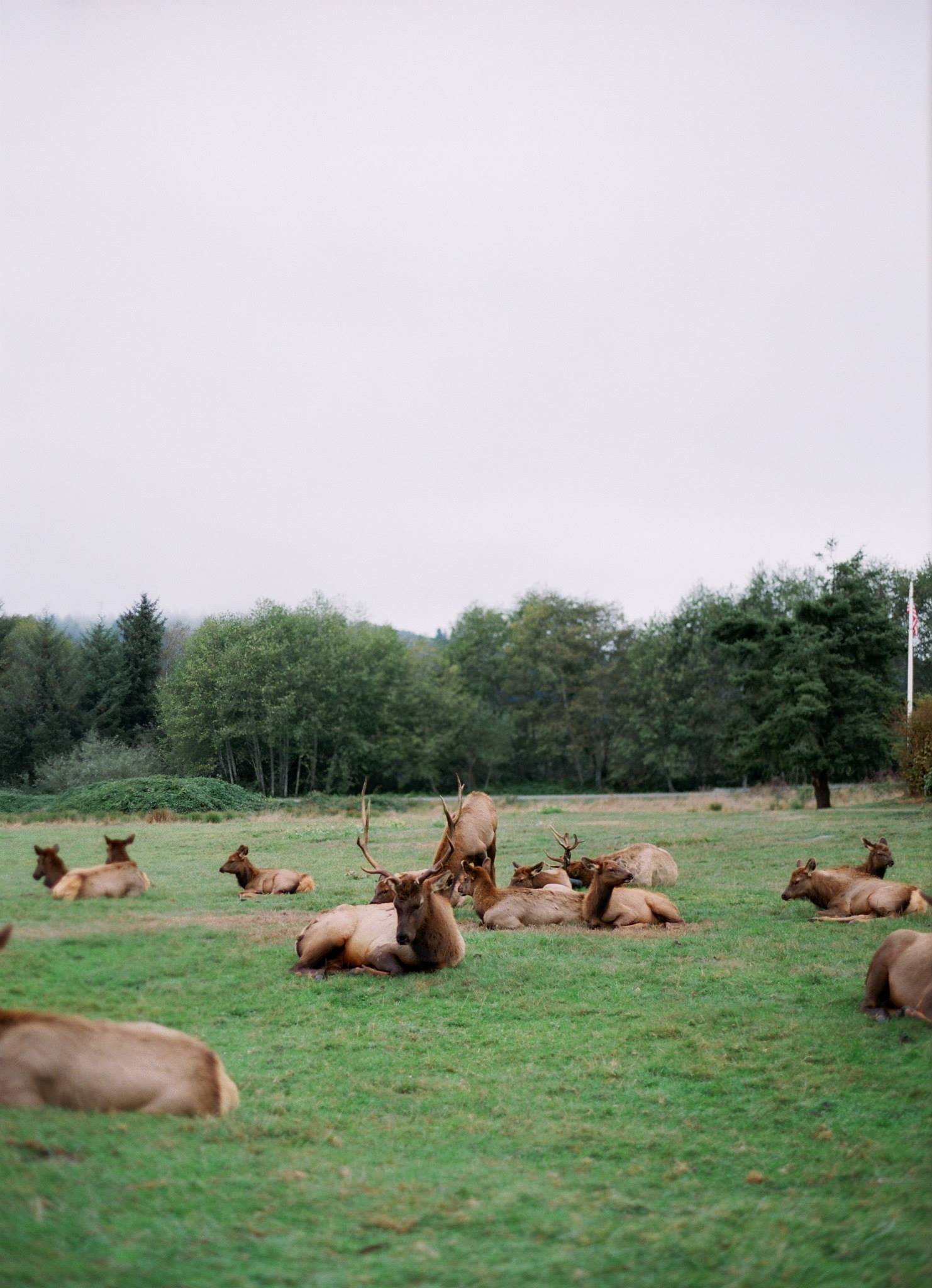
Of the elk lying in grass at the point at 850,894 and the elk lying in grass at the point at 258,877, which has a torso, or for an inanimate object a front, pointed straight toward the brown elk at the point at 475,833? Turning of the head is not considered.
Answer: the elk lying in grass at the point at 850,894

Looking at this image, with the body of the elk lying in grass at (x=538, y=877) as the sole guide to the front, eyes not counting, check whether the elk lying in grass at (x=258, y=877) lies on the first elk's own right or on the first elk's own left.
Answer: on the first elk's own right

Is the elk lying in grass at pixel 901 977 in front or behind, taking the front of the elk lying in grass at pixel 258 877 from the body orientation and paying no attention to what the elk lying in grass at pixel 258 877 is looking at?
behind

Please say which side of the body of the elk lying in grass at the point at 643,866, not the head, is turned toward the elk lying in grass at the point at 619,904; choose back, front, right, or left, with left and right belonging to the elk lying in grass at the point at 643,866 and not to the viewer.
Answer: left

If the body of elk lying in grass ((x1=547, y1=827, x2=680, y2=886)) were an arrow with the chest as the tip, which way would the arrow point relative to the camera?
to the viewer's left

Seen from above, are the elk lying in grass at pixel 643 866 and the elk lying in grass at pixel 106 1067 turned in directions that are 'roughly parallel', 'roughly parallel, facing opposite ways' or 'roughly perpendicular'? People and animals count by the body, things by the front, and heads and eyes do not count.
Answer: roughly parallel

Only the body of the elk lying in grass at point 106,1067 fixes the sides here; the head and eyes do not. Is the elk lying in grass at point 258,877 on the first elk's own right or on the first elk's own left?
on the first elk's own right

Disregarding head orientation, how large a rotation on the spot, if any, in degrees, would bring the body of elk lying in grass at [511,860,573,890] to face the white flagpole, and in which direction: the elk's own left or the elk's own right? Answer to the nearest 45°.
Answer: approximately 135° to the elk's own right

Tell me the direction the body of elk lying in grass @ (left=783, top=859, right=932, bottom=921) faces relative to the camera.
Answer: to the viewer's left

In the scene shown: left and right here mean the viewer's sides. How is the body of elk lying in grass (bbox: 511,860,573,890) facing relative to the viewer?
facing to the left of the viewer

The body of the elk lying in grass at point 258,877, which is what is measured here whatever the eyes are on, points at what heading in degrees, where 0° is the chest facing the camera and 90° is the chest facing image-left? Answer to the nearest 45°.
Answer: approximately 90°

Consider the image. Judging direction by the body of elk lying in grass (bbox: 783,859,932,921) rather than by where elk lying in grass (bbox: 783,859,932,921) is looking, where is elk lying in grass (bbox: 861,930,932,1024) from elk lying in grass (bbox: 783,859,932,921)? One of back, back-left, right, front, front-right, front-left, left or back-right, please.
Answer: left

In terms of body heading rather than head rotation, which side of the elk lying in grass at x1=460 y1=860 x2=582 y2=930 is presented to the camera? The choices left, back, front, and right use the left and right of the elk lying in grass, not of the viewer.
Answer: left

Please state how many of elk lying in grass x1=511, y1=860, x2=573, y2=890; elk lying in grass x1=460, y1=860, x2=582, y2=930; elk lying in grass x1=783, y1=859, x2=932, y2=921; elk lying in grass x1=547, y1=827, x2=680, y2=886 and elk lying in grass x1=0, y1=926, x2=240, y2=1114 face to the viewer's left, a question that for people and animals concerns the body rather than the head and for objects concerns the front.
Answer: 5

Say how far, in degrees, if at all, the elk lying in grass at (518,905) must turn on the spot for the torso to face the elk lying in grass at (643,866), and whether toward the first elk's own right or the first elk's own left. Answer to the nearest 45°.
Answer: approximately 135° to the first elk's own right

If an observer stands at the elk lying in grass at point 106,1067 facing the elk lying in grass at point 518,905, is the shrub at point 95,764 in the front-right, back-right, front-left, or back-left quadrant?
front-left

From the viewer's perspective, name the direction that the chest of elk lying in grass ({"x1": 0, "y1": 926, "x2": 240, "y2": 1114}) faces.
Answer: to the viewer's left
